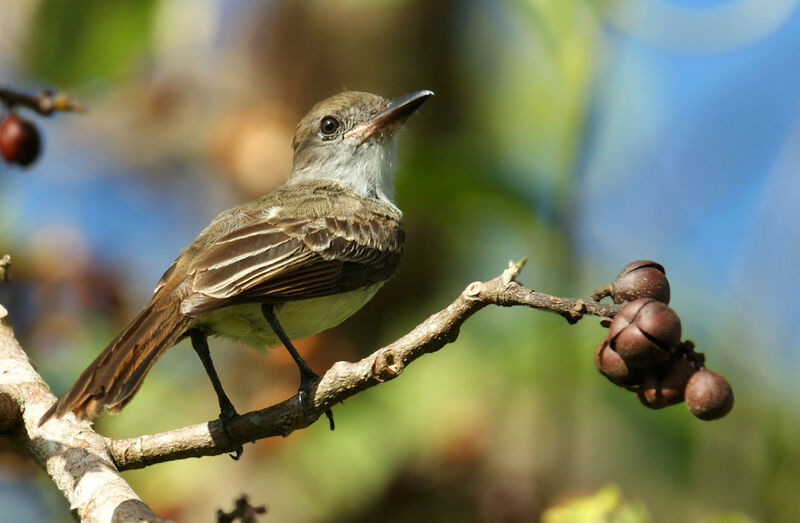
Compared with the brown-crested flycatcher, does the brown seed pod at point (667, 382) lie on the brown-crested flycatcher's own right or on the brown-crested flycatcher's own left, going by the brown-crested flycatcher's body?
on the brown-crested flycatcher's own right

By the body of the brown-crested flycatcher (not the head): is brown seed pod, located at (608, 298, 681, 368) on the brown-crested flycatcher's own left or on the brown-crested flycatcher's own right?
on the brown-crested flycatcher's own right

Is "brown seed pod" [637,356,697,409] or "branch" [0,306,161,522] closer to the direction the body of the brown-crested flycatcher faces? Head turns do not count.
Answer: the brown seed pod

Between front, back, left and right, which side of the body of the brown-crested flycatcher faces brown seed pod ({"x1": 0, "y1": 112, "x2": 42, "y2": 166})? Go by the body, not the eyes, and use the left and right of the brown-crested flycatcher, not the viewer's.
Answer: back

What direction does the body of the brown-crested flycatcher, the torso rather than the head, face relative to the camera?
to the viewer's right
